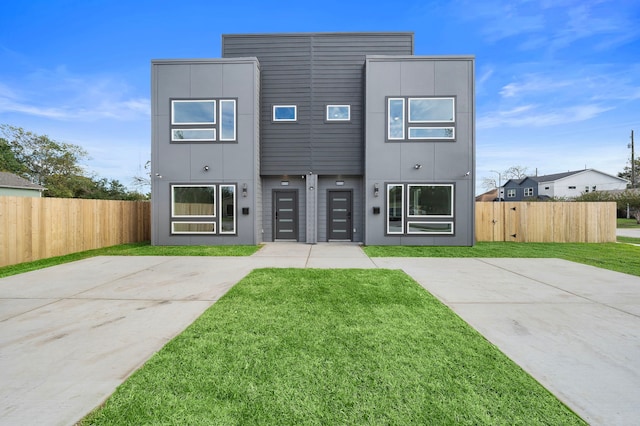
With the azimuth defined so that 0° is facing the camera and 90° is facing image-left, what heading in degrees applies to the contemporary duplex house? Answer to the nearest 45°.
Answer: approximately 0°

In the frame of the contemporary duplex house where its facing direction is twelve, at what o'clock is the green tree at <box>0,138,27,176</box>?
The green tree is roughly at 4 o'clock from the contemporary duplex house.

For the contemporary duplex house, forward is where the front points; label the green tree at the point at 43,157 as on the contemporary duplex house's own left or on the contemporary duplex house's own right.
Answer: on the contemporary duplex house's own right

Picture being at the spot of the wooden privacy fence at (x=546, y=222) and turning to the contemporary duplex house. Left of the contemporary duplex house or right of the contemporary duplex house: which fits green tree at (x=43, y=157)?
right

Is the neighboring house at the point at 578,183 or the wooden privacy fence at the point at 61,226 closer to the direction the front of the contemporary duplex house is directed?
the wooden privacy fence

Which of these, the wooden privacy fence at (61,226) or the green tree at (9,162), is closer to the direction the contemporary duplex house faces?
the wooden privacy fence

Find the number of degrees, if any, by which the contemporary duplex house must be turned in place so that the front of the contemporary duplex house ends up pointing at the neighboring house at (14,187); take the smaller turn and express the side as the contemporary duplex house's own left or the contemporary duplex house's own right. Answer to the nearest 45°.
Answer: approximately 135° to the contemporary duplex house's own right

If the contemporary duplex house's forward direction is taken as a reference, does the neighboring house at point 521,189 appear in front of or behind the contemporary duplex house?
behind

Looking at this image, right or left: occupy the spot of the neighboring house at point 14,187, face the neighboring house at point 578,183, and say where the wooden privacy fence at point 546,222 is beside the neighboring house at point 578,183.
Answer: right

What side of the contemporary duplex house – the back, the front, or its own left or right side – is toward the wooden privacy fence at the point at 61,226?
right

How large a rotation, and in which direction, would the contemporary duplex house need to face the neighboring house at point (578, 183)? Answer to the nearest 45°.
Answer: approximately 135° to its left
